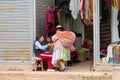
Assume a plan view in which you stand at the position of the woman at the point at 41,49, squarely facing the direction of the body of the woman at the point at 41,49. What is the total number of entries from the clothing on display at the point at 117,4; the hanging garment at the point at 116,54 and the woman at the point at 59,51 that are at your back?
0

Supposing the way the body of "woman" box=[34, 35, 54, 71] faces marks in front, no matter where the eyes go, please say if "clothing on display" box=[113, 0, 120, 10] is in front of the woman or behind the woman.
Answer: in front

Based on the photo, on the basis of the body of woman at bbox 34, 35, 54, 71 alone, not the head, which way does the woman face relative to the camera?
to the viewer's right

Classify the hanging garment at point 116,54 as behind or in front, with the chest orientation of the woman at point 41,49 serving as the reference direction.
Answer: in front
